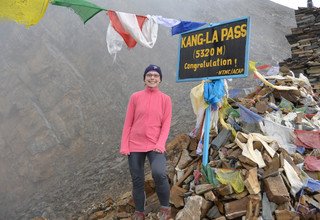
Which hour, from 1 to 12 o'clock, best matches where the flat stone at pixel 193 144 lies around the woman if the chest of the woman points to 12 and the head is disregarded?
The flat stone is roughly at 7 o'clock from the woman.

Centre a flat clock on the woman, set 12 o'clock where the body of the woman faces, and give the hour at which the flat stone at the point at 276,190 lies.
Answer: The flat stone is roughly at 9 o'clock from the woman.

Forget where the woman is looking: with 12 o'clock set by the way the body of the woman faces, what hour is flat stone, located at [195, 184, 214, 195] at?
The flat stone is roughly at 8 o'clock from the woman.

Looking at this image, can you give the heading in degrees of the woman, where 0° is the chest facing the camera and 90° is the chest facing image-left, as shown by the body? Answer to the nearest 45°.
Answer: approximately 0°

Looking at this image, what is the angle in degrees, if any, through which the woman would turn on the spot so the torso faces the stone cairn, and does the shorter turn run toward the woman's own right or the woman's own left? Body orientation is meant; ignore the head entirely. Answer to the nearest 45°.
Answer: approximately 135° to the woman's own left

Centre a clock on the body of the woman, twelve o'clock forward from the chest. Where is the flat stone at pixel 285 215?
The flat stone is roughly at 9 o'clock from the woman.

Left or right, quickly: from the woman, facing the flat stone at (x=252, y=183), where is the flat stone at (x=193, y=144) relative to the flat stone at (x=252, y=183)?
left
